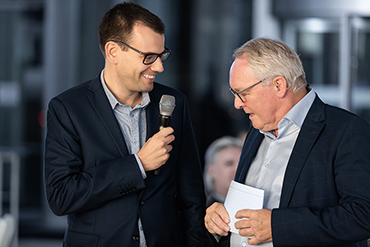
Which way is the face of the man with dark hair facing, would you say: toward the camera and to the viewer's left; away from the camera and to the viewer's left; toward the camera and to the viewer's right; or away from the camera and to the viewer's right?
toward the camera and to the viewer's right

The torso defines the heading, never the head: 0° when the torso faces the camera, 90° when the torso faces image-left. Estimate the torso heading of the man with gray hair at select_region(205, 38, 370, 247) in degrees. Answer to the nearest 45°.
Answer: approximately 45°

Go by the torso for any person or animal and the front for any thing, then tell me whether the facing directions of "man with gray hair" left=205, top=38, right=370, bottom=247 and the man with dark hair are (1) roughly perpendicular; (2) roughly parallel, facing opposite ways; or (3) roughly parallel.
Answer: roughly perpendicular

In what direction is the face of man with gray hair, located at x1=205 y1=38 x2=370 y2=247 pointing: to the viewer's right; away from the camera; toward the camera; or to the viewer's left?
to the viewer's left
